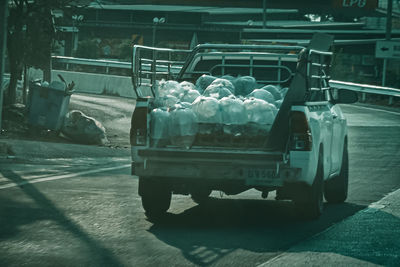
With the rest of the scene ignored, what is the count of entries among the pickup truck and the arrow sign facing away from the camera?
1

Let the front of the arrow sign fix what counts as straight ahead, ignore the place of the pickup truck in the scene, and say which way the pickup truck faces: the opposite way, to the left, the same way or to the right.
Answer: the opposite way

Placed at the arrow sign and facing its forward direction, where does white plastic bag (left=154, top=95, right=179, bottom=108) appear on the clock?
The white plastic bag is roughly at 12 o'clock from the arrow sign.

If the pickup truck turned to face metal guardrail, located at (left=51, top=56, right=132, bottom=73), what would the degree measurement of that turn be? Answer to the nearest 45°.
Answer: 0° — it already faces it

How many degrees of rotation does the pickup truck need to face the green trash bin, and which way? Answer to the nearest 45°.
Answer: approximately 45° to its left

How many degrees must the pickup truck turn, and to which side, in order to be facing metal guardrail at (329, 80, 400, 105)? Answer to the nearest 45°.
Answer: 0° — it already faces it

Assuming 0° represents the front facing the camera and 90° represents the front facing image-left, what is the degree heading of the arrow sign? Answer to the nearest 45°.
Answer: approximately 0°

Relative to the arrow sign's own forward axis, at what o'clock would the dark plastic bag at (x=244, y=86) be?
The dark plastic bag is roughly at 12 o'clock from the arrow sign.

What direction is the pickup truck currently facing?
away from the camera

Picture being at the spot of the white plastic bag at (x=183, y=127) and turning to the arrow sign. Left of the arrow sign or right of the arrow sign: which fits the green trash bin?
left
